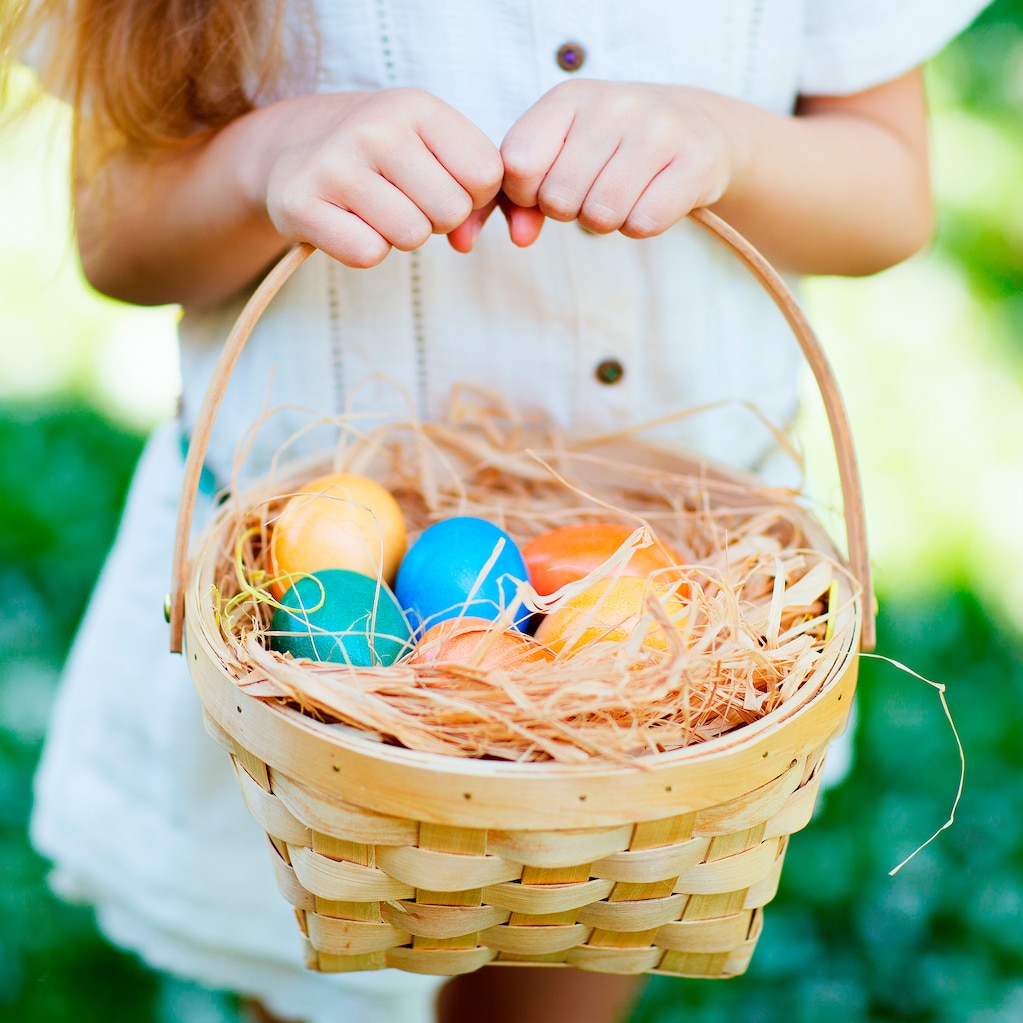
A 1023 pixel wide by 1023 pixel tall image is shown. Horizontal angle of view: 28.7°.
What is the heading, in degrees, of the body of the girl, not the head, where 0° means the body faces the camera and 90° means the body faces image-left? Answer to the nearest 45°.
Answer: approximately 0°
